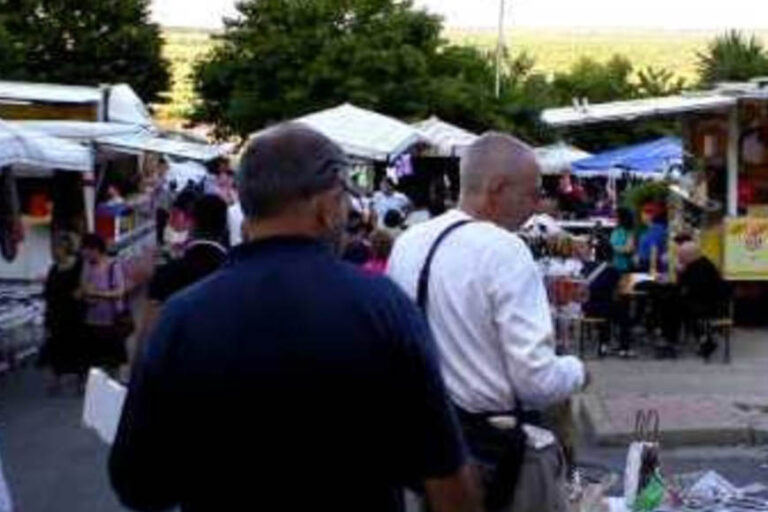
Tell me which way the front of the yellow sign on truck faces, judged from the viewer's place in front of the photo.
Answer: facing the viewer

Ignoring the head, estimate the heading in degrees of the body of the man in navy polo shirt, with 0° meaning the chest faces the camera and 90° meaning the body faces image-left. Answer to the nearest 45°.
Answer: approximately 180°

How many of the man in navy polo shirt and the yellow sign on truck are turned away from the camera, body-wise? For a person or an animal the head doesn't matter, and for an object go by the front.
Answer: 1

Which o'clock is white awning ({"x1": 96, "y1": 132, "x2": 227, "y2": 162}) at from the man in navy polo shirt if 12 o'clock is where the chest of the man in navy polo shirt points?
The white awning is roughly at 12 o'clock from the man in navy polo shirt.

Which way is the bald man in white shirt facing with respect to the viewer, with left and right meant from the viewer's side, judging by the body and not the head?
facing away from the viewer and to the right of the viewer

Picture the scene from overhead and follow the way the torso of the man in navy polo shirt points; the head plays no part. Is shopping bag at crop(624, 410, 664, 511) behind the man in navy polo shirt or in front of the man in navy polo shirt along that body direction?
in front

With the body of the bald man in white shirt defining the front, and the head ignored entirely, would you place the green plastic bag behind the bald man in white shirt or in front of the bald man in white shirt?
in front

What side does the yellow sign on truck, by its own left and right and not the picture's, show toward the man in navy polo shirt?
front

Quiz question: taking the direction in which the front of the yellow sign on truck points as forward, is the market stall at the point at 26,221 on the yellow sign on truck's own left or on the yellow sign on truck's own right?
on the yellow sign on truck's own right

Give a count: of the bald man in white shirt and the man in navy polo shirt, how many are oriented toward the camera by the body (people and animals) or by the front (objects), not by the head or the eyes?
0

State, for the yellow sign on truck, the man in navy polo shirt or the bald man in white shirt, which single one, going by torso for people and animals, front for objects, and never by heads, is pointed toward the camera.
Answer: the yellow sign on truck

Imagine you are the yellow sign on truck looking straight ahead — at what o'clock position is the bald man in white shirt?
The bald man in white shirt is roughly at 12 o'clock from the yellow sign on truck.

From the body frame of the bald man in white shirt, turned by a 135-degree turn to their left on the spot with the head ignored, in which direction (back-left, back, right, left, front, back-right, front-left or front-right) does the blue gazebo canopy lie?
right

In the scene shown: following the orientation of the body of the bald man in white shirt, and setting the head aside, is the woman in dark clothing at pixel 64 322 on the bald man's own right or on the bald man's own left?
on the bald man's own left

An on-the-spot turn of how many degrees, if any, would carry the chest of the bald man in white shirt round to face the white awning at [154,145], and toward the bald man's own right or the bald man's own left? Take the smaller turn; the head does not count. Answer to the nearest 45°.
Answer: approximately 45° to the bald man's own left
